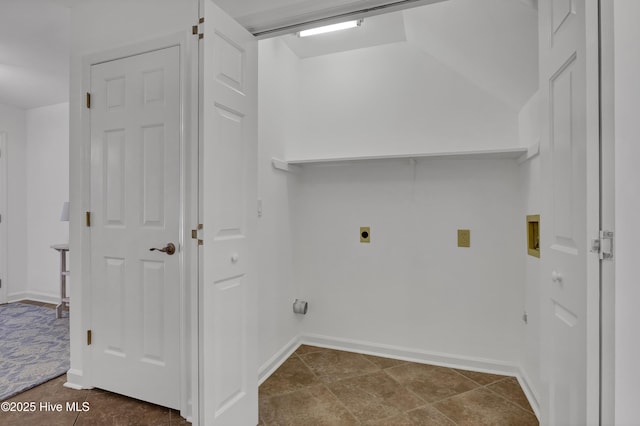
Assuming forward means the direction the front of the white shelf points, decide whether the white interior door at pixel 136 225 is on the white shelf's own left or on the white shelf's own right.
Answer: on the white shelf's own right

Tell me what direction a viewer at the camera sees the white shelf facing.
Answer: facing the viewer

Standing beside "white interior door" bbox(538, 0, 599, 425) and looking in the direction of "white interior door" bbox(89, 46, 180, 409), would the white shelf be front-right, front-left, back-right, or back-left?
front-right

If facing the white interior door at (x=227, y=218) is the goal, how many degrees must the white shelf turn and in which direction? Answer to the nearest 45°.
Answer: approximately 45° to its right

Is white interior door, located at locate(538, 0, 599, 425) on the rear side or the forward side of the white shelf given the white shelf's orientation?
on the forward side

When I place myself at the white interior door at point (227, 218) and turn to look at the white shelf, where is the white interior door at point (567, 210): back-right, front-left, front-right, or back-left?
front-right
